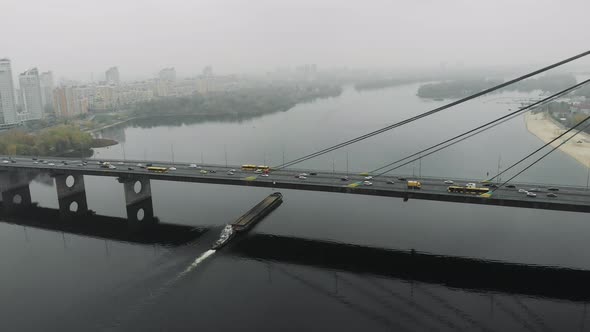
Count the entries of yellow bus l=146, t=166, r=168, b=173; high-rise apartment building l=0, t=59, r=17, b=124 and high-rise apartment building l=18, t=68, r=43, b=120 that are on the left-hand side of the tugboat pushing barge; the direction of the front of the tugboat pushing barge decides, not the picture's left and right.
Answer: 3

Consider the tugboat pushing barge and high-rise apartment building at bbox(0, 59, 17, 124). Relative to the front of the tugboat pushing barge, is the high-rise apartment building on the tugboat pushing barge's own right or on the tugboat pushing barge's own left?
on the tugboat pushing barge's own left

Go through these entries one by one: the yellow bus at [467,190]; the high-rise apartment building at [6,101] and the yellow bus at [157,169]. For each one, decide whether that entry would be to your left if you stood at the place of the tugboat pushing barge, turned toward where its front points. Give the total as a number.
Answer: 2

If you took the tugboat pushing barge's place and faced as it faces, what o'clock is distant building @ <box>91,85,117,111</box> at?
The distant building is roughly at 10 o'clock from the tugboat pushing barge.

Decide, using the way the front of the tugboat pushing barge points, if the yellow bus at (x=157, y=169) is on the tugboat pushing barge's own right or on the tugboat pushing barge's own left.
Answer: on the tugboat pushing barge's own left

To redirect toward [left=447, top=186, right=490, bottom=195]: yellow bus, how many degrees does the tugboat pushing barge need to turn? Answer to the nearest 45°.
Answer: approximately 90° to its right

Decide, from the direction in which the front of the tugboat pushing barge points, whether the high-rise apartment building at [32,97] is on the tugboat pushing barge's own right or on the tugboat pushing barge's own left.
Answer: on the tugboat pushing barge's own left

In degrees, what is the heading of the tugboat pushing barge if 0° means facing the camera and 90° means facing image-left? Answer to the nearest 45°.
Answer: approximately 225°

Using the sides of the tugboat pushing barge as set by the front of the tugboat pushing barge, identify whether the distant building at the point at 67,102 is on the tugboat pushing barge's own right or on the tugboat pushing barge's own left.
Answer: on the tugboat pushing barge's own left
